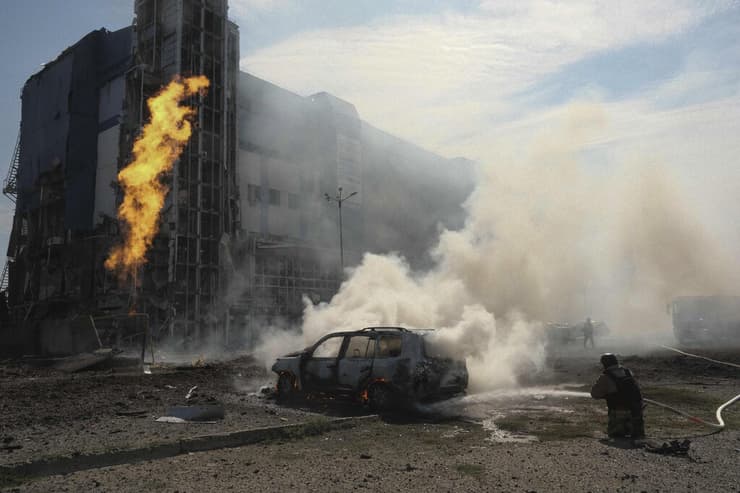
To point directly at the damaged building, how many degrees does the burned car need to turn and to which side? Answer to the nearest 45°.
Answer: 0° — it already faces it

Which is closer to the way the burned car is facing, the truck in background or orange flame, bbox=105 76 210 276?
the orange flame

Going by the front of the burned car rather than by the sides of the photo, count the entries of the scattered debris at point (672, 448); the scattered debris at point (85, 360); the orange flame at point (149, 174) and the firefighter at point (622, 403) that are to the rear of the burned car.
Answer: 2

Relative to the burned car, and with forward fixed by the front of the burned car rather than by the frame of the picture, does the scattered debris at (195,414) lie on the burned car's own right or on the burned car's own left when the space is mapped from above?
on the burned car's own left

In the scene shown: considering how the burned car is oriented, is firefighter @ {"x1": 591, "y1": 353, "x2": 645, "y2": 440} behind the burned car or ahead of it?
behind

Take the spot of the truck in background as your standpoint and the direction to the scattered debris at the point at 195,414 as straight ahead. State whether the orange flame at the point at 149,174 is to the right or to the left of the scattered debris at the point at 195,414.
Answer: right

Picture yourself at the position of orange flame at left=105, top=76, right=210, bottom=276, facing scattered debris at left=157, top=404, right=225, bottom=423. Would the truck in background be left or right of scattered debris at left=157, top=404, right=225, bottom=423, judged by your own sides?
left

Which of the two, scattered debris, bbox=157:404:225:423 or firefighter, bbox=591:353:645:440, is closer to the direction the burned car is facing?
the scattered debris

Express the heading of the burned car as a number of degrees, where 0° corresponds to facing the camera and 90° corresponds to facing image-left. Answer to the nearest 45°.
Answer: approximately 135°

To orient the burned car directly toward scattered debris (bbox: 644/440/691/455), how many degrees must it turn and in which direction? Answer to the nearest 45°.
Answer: approximately 180°

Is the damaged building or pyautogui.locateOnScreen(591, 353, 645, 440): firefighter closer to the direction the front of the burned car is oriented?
the damaged building
